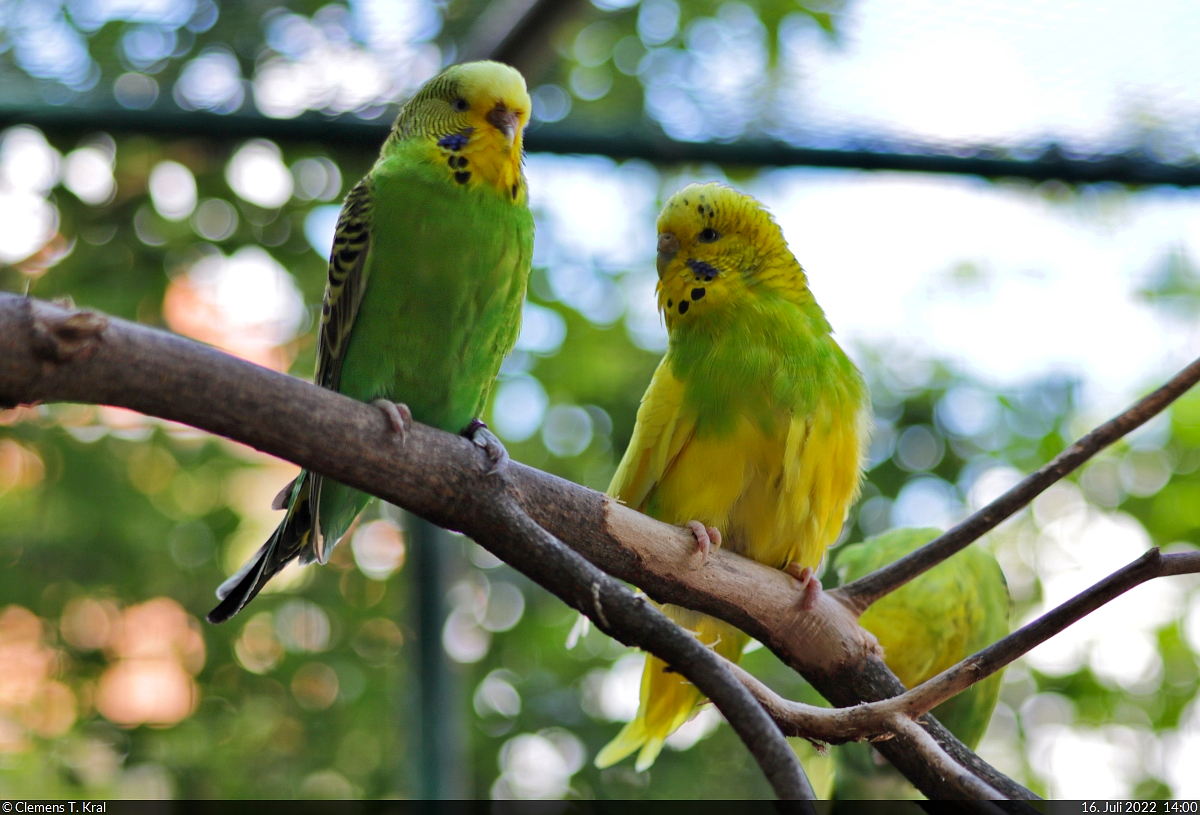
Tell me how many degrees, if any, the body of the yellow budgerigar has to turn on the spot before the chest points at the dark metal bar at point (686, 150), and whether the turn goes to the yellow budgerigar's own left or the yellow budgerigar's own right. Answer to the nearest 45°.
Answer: approximately 135° to the yellow budgerigar's own right

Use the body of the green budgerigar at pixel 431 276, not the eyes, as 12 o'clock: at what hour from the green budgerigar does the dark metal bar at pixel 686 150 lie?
The dark metal bar is roughly at 8 o'clock from the green budgerigar.

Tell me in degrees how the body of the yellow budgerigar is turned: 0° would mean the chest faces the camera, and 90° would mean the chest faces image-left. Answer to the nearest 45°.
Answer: approximately 0°

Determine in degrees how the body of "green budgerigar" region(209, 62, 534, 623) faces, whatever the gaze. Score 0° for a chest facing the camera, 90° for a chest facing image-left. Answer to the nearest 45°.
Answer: approximately 315°
